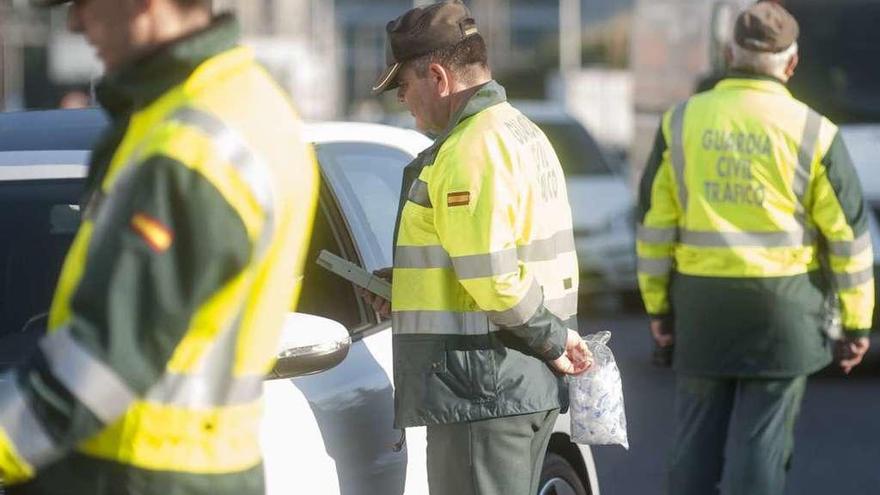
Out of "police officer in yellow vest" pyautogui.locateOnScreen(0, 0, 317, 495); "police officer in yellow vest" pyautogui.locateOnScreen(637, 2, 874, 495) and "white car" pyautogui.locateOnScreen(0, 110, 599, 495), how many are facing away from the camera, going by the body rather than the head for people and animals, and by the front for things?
1

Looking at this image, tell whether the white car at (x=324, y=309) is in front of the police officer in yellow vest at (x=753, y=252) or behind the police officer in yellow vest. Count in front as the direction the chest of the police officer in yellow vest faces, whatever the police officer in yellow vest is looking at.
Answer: behind

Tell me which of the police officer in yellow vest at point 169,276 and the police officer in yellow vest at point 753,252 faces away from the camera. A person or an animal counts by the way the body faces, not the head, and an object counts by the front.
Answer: the police officer in yellow vest at point 753,252

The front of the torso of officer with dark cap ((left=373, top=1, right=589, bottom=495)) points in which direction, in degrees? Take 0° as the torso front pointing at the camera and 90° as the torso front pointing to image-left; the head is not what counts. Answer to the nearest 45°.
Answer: approximately 135°

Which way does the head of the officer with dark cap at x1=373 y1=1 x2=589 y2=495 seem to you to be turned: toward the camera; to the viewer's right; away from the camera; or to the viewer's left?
to the viewer's left

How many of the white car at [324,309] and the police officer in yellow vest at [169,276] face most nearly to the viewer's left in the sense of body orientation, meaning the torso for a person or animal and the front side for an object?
1

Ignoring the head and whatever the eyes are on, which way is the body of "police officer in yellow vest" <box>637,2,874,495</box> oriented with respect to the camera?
away from the camera

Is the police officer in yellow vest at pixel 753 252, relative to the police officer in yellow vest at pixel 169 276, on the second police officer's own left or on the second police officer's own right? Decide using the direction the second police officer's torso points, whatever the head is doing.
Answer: on the second police officer's own right

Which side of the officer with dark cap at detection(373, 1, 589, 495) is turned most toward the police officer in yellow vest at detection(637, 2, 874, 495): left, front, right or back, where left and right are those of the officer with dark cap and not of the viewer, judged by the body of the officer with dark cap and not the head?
right

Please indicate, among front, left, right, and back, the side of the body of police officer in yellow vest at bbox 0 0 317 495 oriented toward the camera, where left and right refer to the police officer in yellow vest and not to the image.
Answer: left
